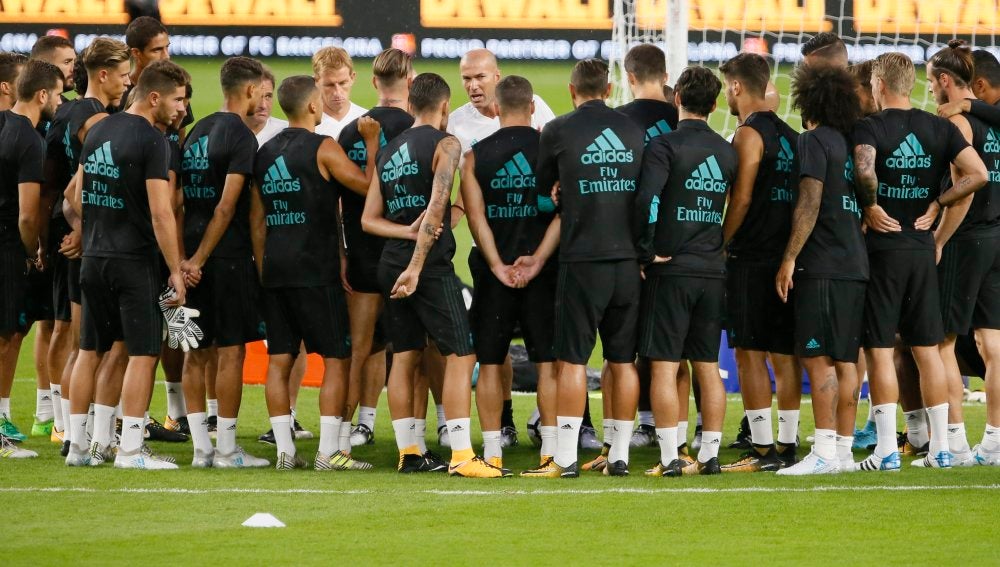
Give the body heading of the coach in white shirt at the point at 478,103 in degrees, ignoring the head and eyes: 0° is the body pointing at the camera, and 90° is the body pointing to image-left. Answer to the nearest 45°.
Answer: approximately 0°

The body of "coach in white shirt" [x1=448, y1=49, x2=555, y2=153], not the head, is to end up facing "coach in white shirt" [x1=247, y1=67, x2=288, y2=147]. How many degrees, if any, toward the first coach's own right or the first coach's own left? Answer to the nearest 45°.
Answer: approximately 90° to the first coach's own right
